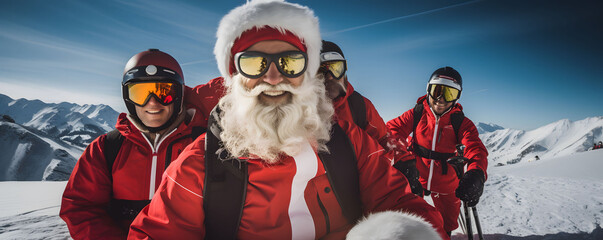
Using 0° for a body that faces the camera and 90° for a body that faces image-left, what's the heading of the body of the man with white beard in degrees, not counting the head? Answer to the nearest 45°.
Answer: approximately 0°

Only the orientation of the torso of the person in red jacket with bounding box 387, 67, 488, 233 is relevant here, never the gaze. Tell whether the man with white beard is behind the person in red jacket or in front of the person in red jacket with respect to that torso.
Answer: in front

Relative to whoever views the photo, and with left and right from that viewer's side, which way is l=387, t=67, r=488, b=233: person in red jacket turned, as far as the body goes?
facing the viewer

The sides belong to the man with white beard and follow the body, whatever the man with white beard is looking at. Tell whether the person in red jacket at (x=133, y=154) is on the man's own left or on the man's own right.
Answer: on the man's own right

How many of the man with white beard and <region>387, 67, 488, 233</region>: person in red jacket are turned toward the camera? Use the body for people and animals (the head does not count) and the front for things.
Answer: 2

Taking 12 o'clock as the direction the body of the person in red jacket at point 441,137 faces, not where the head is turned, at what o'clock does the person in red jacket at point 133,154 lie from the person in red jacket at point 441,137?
the person in red jacket at point 133,154 is roughly at 1 o'clock from the person in red jacket at point 441,137.

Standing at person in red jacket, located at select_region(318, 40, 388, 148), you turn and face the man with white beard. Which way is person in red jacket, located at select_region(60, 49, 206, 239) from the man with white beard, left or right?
right
